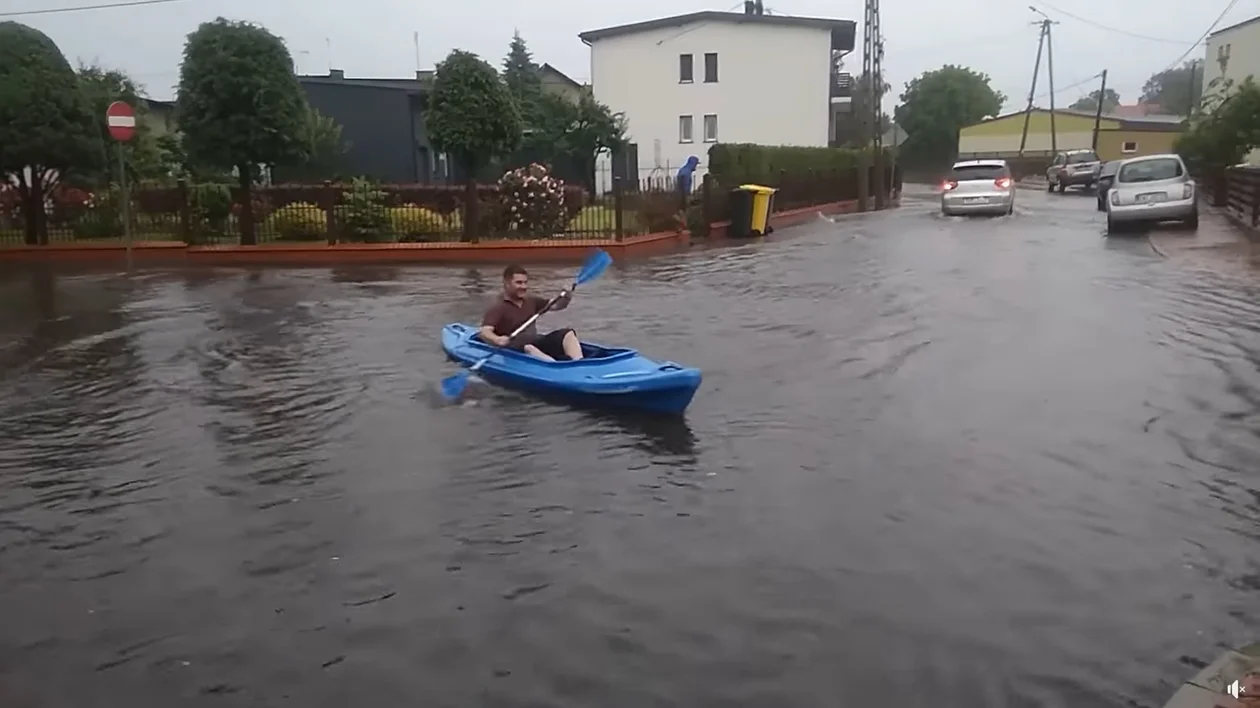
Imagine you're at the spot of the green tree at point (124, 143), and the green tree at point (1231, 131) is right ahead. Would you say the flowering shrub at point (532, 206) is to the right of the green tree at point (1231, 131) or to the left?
right

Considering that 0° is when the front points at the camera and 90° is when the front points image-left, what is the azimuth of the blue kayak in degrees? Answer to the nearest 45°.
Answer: approximately 315°

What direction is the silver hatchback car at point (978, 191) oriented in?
away from the camera

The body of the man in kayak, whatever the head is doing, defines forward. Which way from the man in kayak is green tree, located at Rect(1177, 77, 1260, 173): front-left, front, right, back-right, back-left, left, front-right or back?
left

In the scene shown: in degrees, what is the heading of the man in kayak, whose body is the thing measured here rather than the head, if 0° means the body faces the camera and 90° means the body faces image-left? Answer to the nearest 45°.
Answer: approximately 315°
